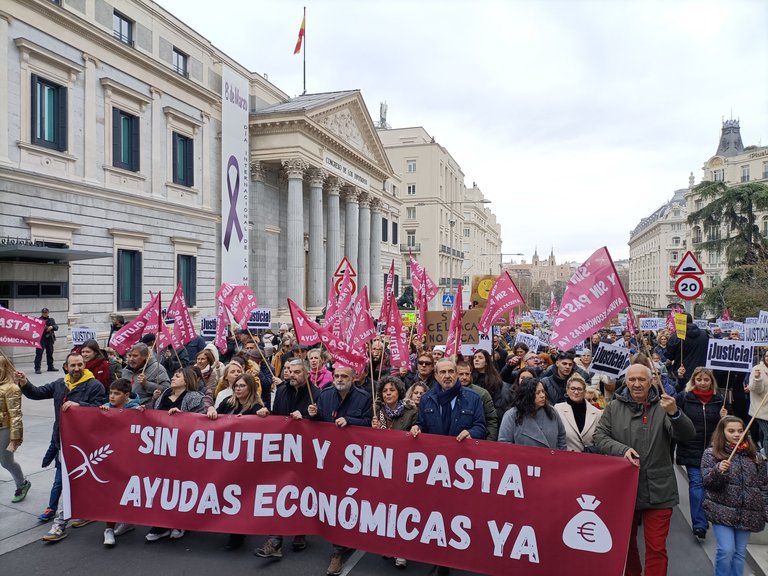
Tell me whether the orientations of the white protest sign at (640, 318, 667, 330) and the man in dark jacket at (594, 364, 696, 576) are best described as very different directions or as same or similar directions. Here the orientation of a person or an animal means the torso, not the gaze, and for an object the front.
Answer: same or similar directions

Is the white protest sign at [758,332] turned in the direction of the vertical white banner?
no

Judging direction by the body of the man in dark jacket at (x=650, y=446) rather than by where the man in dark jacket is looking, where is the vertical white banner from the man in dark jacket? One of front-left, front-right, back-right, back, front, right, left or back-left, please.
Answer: back-right

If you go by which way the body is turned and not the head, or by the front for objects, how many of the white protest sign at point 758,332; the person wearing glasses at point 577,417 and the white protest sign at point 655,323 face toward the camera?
3

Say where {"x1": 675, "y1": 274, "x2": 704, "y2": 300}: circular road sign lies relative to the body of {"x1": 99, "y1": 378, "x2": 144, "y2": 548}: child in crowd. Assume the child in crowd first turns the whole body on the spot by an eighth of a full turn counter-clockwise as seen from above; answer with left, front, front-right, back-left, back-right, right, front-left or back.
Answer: front-left

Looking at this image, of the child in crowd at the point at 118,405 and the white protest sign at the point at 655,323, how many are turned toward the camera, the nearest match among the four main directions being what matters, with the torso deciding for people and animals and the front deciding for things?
2

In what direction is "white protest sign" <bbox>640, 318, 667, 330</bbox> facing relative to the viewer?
toward the camera

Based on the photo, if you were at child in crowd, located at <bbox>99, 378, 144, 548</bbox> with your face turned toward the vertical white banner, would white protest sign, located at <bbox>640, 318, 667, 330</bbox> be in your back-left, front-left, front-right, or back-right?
front-right

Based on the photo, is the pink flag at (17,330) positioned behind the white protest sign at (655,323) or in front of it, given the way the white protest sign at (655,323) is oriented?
in front

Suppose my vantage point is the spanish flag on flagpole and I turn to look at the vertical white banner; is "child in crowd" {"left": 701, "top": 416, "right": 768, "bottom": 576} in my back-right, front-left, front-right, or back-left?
front-left

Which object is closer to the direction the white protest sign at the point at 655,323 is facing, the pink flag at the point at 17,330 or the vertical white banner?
the pink flag

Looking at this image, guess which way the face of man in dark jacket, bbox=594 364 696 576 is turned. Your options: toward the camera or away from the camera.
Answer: toward the camera

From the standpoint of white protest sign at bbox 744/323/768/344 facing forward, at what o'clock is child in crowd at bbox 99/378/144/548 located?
The child in crowd is roughly at 1 o'clock from the white protest sign.

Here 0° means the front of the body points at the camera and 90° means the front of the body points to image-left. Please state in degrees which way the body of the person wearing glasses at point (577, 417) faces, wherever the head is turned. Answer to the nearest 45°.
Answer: approximately 0°

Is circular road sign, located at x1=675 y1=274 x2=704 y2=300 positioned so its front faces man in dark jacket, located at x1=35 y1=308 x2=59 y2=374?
no

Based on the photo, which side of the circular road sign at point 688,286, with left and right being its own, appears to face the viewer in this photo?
front

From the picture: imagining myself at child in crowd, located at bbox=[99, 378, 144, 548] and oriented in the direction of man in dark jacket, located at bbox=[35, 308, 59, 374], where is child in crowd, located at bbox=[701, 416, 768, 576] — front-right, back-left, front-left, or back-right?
back-right

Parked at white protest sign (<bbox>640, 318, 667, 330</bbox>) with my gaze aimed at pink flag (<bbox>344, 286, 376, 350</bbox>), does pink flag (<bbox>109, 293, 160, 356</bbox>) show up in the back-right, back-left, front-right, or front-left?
front-right

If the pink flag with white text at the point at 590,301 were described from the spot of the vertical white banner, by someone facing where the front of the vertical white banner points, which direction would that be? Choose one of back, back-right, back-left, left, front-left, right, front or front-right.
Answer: front-right

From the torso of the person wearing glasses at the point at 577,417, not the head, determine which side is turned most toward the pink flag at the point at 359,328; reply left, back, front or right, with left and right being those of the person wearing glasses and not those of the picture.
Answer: right

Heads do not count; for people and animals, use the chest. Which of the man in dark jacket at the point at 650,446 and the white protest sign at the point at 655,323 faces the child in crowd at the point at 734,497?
the white protest sign

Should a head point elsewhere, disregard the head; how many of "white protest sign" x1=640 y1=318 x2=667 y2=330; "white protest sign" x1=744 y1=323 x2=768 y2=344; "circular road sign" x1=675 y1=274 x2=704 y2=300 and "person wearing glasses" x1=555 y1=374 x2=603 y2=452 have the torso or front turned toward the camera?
4
